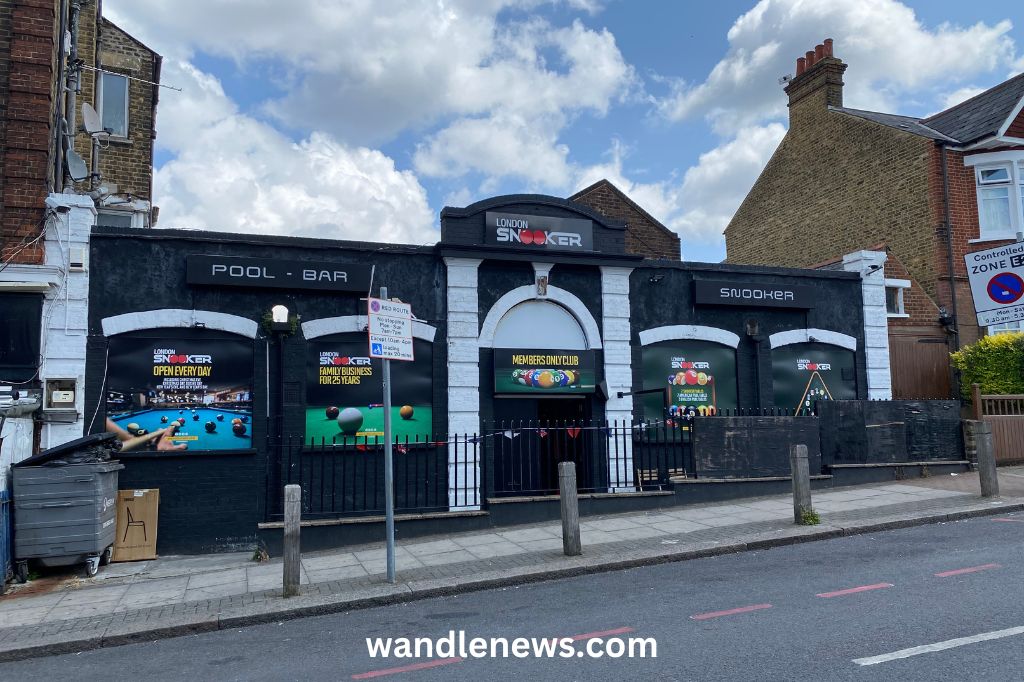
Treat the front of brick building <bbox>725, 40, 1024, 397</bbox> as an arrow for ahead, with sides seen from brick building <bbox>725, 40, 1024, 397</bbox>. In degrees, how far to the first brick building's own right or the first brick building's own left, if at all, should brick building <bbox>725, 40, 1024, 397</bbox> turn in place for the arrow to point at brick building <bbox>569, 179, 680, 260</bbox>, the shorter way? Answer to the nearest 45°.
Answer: approximately 135° to the first brick building's own right

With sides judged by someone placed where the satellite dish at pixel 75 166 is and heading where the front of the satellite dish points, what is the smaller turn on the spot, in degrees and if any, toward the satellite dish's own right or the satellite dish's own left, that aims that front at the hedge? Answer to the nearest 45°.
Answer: approximately 45° to the satellite dish's own left

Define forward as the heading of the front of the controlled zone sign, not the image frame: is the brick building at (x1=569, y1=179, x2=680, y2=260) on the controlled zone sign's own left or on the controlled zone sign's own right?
on the controlled zone sign's own right

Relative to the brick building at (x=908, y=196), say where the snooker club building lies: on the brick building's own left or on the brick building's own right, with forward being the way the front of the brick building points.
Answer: on the brick building's own right

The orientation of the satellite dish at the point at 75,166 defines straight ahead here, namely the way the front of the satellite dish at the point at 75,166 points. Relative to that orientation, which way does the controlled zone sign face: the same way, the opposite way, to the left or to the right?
to the right

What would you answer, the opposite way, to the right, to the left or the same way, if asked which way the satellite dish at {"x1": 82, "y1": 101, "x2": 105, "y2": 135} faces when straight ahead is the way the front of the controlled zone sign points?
to the left

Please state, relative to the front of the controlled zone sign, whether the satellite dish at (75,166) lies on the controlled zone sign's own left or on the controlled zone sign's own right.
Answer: on the controlled zone sign's own right

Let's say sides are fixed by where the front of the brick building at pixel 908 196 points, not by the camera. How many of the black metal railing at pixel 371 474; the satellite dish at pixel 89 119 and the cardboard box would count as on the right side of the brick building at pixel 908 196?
3

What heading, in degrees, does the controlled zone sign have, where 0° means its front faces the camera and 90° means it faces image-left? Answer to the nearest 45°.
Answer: approximately 0°

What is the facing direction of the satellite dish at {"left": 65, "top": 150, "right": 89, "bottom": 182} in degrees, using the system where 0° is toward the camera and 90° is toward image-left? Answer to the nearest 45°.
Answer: approximately 315°

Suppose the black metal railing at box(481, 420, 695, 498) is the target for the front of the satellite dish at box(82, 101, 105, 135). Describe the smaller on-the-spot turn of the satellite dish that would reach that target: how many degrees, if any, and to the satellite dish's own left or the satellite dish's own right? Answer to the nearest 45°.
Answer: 0° — it already faces it

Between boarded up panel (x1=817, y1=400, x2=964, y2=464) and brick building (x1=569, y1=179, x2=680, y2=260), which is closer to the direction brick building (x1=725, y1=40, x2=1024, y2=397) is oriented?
the boarded up panel

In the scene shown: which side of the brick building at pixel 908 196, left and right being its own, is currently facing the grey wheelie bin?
right
